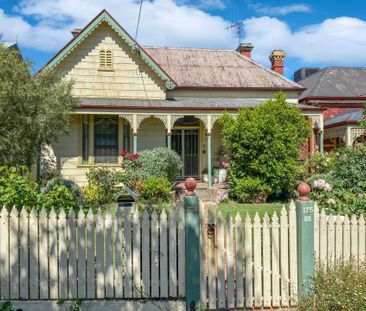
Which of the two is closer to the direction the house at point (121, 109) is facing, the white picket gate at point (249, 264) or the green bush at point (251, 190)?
the white picket gate

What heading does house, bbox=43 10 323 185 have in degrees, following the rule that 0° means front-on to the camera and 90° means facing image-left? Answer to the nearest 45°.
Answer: approximately 0°

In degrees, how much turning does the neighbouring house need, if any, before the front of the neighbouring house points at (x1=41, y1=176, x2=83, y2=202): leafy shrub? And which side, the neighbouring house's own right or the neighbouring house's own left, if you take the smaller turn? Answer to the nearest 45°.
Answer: approximately 45° to the neighbouring house's own right

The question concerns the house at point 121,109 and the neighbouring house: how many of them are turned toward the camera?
2

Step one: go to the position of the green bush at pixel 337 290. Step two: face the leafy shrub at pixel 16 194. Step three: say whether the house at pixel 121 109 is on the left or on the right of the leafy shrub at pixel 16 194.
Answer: right

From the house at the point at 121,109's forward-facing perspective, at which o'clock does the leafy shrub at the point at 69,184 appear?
The leafy shrub is roughly at 1 o'clock from the house.

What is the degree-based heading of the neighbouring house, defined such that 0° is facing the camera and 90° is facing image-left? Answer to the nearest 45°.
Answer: approximately 0°
